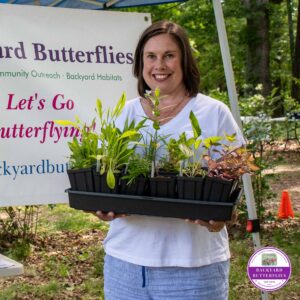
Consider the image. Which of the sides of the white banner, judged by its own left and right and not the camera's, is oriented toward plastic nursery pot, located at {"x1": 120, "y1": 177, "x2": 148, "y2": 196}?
front

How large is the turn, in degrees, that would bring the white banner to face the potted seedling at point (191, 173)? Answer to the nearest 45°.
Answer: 0° — it already faces it

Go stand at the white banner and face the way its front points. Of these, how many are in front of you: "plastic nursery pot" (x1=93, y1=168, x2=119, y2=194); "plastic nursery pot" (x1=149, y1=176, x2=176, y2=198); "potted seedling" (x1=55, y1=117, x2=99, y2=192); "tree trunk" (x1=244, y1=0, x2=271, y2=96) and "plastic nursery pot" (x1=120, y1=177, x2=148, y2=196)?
4

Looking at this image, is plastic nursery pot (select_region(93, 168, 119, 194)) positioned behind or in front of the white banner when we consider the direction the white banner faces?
in front

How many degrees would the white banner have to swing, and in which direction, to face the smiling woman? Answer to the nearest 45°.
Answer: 0° — it already faces them

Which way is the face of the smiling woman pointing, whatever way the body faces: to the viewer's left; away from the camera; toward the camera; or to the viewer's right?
toward the camera

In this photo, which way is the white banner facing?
toward the camera

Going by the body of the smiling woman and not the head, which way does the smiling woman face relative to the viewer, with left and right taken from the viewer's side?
facing the viewer and to the left of the viewer

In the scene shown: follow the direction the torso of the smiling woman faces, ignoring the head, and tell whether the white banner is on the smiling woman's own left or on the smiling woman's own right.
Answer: on the smiling woman's own right

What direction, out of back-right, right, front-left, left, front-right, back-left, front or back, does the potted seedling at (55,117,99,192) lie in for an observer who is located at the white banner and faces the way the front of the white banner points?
front

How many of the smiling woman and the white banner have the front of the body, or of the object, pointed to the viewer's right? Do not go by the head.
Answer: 0
